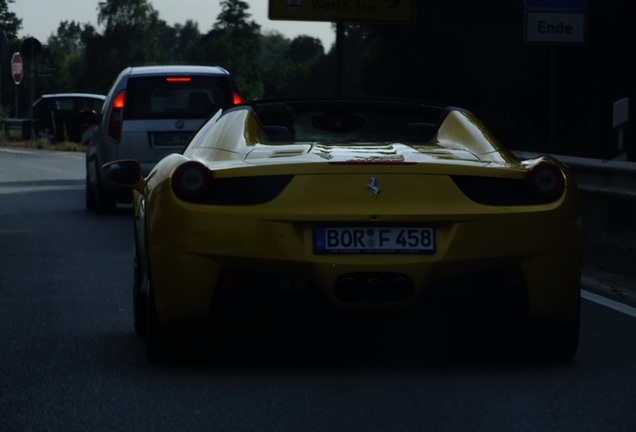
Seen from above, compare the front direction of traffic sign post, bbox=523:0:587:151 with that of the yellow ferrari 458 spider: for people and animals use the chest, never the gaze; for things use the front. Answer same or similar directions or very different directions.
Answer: very different directions

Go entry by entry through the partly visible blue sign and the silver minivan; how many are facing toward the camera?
1

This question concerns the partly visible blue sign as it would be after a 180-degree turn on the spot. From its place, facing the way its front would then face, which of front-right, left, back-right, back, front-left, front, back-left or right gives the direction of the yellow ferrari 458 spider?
back

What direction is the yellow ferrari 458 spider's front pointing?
away from the camera

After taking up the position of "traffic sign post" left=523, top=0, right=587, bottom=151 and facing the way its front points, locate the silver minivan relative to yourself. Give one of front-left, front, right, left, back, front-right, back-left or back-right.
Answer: right

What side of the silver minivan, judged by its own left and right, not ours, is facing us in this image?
back

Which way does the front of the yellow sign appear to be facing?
toward the camera

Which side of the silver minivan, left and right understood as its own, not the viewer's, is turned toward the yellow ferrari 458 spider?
back

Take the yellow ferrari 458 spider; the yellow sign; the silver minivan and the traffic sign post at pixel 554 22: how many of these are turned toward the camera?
2

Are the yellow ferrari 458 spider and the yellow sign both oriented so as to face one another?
yes

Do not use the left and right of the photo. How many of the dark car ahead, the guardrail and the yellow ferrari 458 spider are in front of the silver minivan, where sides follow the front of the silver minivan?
1

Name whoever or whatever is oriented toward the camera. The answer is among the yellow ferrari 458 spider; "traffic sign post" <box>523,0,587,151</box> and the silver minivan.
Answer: the traffic sign post
